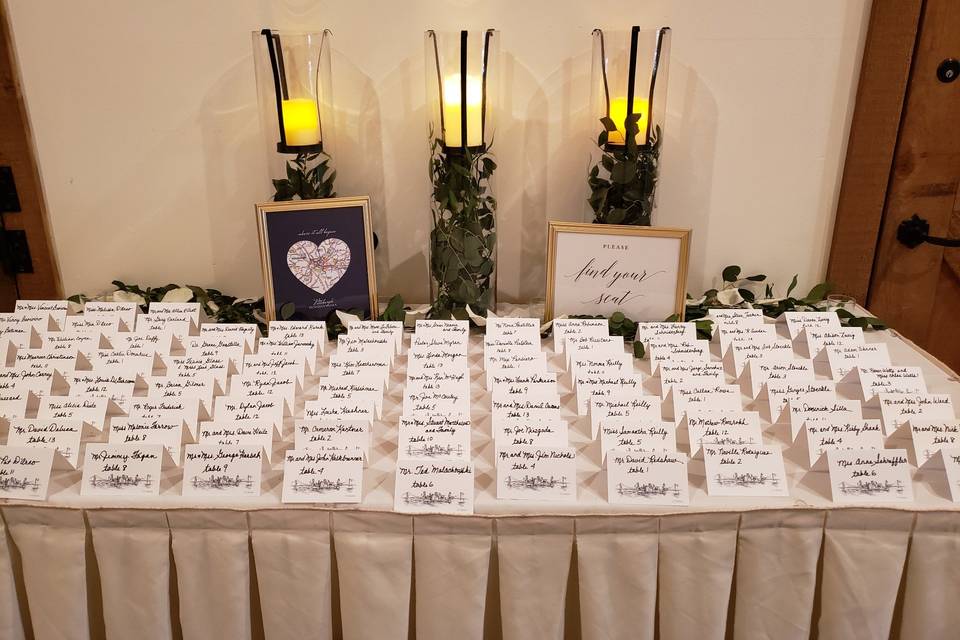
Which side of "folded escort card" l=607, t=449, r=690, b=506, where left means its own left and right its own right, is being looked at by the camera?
front

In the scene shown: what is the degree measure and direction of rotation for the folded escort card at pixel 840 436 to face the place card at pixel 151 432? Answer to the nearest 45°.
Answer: approximately 45° to its right

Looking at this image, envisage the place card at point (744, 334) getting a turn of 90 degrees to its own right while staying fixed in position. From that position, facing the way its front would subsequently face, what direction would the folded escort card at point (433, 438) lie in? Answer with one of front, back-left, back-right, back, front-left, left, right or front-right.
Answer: front-left

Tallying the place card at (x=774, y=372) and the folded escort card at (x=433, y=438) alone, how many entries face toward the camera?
2

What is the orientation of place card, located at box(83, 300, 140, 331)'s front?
toward the camera

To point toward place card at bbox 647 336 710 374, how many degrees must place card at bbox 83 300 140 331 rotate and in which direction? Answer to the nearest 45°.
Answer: approximately 45° to its left

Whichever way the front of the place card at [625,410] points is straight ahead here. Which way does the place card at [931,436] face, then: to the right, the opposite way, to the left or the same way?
the same way

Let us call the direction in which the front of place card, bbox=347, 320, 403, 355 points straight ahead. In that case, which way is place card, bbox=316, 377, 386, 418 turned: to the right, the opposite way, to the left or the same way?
the same way

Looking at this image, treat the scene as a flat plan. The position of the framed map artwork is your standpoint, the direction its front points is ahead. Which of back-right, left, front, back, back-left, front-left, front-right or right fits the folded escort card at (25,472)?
front-right

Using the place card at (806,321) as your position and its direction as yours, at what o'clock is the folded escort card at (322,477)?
The folded escort card is roughly at 1 o'clock from the place card.

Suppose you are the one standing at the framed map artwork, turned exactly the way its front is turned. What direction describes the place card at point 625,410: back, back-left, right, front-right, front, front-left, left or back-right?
front-left

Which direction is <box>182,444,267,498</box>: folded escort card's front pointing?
toward the camera

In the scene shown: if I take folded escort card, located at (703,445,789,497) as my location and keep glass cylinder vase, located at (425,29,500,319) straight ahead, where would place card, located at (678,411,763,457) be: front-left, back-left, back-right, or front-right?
front-right

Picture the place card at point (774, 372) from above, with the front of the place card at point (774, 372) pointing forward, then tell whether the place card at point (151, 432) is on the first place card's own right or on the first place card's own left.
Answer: on the first place card's own right

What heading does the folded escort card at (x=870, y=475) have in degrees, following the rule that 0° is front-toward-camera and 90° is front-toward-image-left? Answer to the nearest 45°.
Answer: approximately 0°
